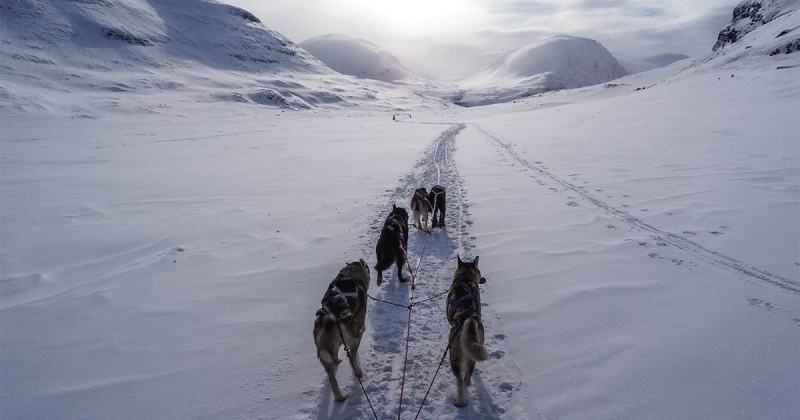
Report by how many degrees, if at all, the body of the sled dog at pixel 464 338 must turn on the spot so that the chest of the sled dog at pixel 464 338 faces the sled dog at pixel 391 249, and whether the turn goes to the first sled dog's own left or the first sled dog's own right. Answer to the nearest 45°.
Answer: approximately 45° to the first sled dog's own left

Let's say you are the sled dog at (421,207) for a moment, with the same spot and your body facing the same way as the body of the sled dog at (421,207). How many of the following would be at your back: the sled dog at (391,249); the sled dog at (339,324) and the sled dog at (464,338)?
3

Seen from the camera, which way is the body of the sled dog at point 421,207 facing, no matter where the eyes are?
away from the camera

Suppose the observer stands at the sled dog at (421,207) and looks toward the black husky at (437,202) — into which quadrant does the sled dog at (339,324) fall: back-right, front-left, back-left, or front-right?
back-right

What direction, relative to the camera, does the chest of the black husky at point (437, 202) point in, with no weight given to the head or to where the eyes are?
away from the camera

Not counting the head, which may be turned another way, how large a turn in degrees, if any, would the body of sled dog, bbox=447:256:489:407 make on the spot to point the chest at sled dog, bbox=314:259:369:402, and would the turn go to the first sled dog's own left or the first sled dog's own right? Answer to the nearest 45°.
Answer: approximately 90° to the first sled dog's own left

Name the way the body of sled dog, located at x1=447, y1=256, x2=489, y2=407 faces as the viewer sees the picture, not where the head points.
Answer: away from the camera

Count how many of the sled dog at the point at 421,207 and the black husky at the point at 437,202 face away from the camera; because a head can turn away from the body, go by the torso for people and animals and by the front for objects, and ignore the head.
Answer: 2

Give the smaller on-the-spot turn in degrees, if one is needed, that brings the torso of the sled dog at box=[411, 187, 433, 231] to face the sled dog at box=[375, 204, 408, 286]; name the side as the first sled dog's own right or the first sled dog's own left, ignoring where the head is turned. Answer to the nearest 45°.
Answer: approximately 180°
